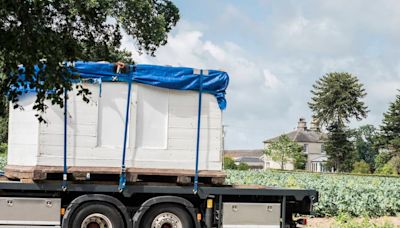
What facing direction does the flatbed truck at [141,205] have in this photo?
to the viewer's left
